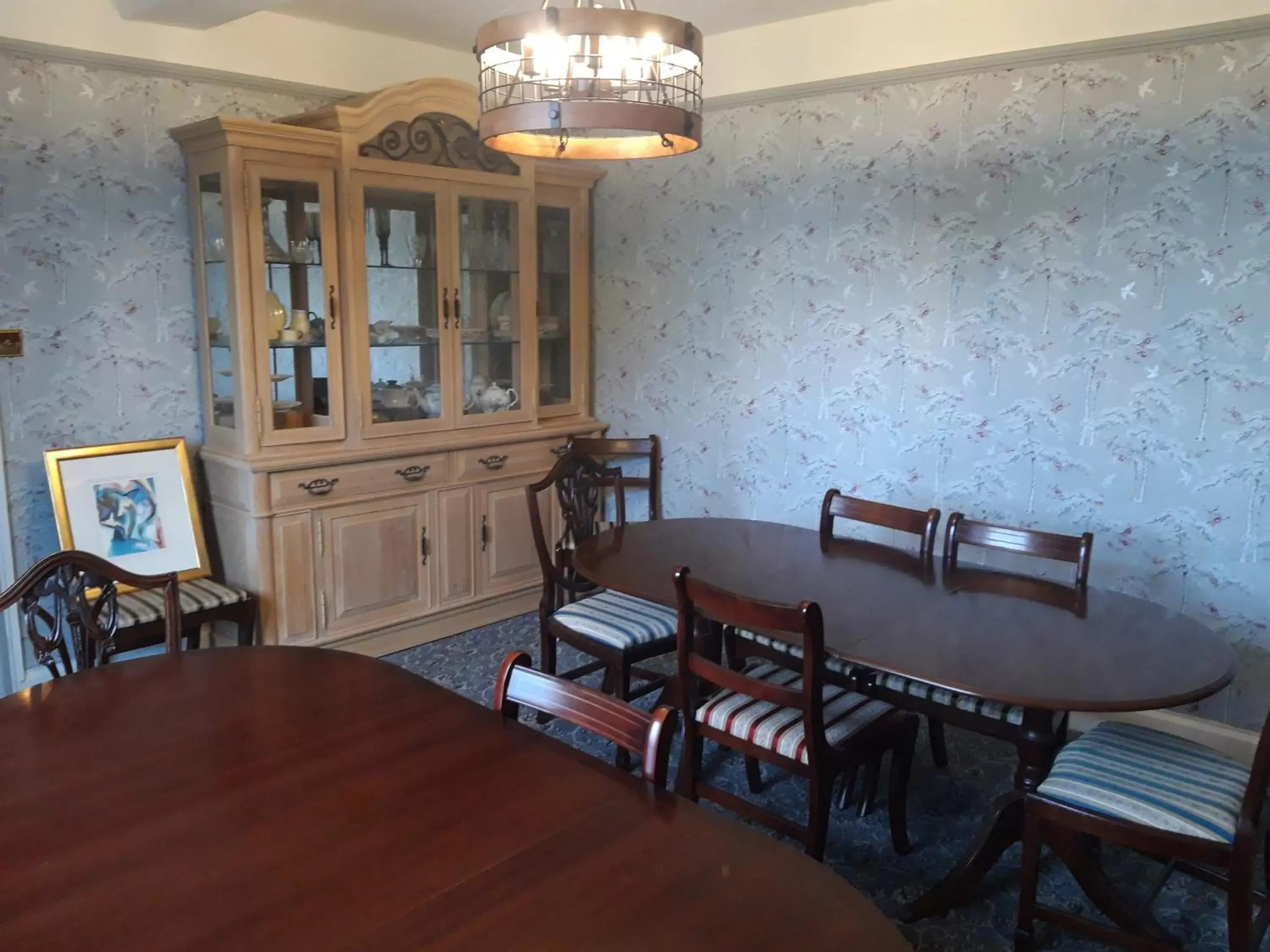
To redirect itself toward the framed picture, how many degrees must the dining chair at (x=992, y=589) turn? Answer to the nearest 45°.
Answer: approximately 45° to its right

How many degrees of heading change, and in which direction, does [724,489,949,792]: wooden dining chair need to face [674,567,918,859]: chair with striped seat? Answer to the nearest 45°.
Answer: approximately 45° to its left

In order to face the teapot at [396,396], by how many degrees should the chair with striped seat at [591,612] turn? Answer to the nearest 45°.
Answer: approximately 180°

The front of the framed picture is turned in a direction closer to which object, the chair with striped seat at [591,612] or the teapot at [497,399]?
the chair with striped seat

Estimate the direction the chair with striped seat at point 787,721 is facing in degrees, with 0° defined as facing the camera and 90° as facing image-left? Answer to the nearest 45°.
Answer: approximately 225°

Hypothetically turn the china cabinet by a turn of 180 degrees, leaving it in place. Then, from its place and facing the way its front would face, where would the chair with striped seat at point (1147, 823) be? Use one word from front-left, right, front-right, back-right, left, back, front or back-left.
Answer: back

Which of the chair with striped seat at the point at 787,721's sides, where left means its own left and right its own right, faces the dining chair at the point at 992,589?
front

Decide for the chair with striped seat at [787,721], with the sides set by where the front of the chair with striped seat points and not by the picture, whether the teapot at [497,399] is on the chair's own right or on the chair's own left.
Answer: on the chair's own left

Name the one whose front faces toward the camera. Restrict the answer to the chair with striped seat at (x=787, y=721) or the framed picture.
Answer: the framed picture

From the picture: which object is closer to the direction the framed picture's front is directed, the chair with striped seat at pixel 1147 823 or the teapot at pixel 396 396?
the chair with striped seat

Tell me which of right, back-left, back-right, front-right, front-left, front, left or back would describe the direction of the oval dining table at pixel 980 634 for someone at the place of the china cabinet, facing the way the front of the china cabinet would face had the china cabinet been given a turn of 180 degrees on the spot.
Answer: back

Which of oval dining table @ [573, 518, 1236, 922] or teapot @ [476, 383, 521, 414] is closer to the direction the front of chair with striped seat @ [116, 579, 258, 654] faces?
the oval dining table

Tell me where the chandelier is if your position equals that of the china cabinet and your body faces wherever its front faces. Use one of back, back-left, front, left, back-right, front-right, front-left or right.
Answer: front-right

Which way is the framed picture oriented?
toward the camera

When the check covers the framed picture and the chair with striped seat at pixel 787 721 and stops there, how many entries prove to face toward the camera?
1
